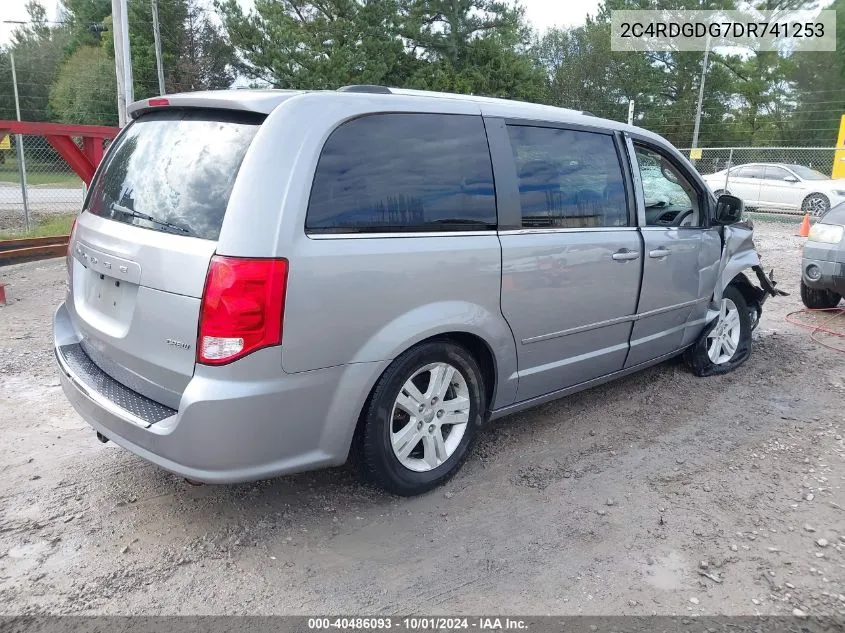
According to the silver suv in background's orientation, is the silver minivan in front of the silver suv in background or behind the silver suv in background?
in front

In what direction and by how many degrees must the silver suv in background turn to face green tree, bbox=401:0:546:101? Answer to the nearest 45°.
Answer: approximately 90° to its right

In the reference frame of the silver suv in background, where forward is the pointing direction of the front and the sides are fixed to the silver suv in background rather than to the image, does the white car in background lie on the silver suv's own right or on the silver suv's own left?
on the silver suv's own right

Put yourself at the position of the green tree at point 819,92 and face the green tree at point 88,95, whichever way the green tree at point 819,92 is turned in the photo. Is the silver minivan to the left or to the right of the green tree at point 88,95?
left

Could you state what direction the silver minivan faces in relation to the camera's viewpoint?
facing away from the viewer and to the right of the viewer

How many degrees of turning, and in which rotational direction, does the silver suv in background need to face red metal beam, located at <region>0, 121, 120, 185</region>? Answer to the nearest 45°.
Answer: approximately 45° to its right

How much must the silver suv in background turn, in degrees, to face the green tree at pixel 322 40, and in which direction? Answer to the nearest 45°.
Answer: approximately 90° to its right

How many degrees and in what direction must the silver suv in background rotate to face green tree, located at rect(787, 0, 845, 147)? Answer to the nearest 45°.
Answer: approximately 135° to its right

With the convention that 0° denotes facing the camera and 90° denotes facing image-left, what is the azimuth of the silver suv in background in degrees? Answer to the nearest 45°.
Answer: approximately 45°

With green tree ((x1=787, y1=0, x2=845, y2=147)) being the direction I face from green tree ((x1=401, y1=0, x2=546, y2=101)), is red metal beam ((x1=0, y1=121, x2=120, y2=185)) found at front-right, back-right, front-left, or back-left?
back-right

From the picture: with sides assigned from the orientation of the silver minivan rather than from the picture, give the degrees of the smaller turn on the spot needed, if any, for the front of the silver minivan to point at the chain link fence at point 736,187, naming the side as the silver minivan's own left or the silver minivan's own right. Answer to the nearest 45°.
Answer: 0° — it already faces it

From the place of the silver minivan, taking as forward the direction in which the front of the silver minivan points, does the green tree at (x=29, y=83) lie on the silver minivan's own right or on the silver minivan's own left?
on the silver minivan's own left

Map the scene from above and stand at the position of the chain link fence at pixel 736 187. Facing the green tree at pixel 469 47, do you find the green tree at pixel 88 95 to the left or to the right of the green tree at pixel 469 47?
left

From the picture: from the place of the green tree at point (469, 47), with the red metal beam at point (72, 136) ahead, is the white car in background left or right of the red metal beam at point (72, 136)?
left
